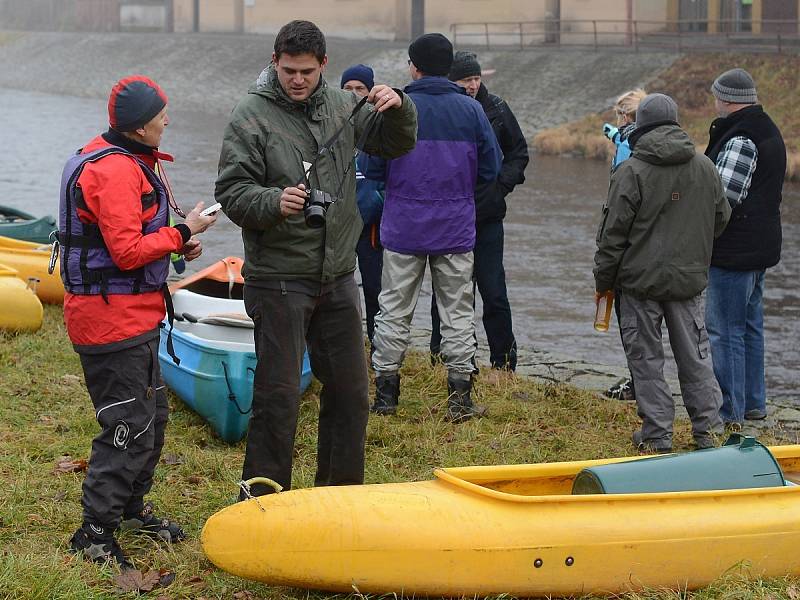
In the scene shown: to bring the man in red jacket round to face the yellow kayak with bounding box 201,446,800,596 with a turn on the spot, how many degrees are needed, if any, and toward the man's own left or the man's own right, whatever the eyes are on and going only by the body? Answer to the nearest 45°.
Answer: approximately 45° to the man's own right

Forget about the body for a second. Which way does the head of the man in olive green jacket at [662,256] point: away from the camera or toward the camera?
away from the camera

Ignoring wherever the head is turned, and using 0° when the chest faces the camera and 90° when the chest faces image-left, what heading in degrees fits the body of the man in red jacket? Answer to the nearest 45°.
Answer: approximately 270°

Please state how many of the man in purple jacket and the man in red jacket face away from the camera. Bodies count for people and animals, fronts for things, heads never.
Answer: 1

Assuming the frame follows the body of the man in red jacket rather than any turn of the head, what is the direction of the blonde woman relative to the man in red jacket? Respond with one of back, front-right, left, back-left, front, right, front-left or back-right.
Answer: front-left

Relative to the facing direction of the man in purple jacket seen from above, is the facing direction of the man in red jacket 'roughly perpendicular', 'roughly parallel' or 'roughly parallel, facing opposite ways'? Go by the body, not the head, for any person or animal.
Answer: roughly perpendicular

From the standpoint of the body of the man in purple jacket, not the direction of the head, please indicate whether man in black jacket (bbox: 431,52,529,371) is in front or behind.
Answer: in front

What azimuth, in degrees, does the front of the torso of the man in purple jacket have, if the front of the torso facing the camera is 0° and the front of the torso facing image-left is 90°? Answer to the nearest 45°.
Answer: approximately 180°

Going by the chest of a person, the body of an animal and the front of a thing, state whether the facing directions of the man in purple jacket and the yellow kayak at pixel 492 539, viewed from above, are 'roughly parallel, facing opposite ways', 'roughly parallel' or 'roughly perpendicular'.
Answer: roughly perpendicular
